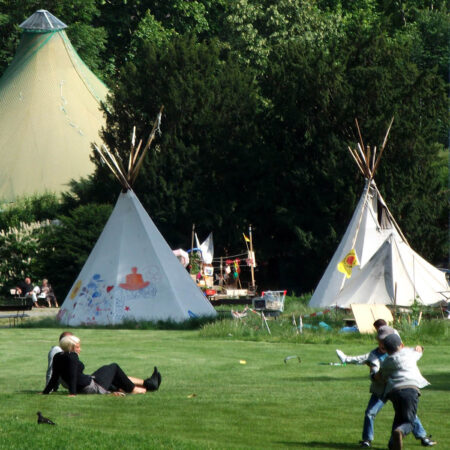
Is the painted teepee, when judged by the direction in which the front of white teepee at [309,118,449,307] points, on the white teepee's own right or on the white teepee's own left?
on the white teepee's own right

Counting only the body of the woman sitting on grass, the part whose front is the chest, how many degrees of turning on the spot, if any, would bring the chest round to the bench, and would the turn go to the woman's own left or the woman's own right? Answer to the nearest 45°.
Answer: approximately 90° to the woman's own left

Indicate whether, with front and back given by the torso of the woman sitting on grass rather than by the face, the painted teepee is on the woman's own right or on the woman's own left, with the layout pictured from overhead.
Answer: on the woman's own left

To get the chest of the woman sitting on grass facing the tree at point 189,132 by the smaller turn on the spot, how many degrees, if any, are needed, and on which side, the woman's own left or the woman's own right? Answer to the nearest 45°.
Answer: approximately 90° to the woman's own left

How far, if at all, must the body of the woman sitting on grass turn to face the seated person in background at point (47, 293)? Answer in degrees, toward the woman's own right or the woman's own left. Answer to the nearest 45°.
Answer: approximately 90° to the woman's own left

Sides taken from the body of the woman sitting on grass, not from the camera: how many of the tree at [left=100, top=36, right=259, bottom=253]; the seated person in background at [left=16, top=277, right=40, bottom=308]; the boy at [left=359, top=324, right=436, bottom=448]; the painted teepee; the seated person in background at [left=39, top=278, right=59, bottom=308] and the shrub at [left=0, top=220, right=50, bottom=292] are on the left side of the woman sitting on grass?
5

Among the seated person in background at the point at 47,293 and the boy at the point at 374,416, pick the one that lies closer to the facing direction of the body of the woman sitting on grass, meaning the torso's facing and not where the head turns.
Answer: the boy

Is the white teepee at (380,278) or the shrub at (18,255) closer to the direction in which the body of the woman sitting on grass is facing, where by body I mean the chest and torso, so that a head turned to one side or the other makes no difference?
the white teepee

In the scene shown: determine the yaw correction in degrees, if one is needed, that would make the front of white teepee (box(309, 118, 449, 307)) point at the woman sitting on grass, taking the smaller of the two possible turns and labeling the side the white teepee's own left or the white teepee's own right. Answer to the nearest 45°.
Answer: approximately 45° to the white teepee's own right

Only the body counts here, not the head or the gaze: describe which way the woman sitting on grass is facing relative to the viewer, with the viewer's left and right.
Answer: facing to the right of the viewer
